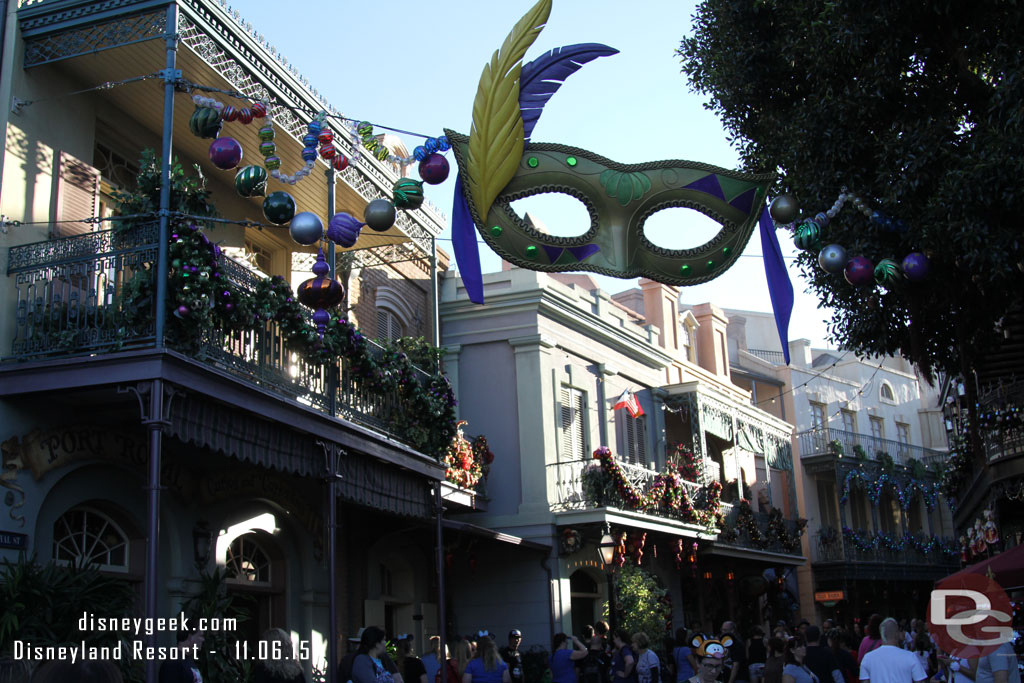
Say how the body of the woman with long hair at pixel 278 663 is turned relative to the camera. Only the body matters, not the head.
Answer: away from the camera

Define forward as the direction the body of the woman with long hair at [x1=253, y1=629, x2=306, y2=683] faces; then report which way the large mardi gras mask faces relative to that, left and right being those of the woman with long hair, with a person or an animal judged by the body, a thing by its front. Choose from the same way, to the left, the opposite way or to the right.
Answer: the opposite way

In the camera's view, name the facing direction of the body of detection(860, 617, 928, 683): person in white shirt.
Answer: away from the camera

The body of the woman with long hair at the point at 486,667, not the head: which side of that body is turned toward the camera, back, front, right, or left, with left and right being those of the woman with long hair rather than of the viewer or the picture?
back

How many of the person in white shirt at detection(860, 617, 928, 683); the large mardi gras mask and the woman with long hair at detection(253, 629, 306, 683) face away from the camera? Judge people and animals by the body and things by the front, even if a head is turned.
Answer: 2

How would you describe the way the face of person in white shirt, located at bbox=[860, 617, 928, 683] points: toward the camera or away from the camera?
away from the camera

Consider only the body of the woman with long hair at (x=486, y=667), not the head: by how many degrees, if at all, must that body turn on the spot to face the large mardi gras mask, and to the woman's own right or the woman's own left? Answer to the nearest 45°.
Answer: approximately 180°

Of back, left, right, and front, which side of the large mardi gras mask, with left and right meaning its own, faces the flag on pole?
back

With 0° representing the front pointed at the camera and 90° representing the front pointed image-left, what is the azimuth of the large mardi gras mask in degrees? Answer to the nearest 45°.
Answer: approximately 0°
